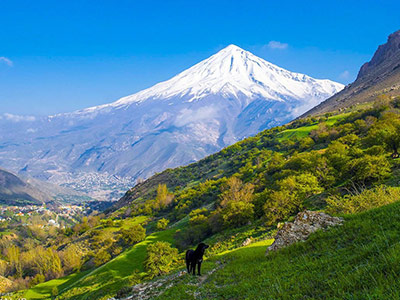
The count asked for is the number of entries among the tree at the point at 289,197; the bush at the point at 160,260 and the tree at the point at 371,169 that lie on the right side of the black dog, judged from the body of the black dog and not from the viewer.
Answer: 0

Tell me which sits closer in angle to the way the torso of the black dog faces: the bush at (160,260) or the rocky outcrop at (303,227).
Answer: the rocky outcrop

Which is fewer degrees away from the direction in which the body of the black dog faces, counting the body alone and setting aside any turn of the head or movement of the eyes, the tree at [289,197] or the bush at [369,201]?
the bush

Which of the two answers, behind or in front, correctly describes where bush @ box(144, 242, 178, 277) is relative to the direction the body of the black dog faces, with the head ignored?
behind

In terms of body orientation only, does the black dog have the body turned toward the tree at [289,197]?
no

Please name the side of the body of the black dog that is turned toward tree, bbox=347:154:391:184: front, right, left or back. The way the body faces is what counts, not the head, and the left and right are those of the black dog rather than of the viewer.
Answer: left

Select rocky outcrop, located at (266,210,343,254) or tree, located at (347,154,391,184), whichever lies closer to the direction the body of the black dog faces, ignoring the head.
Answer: the rocky outcrop

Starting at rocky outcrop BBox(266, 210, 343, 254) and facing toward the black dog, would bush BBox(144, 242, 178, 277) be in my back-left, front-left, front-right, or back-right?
front-right

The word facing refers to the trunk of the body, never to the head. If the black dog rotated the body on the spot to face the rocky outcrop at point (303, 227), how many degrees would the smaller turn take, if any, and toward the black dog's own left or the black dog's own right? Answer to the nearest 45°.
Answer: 0° — it already faces it
